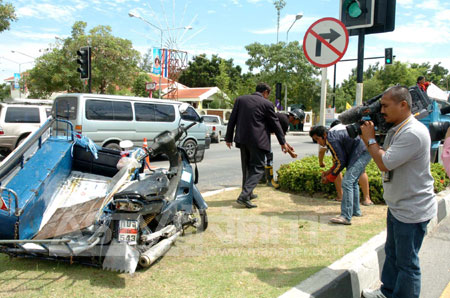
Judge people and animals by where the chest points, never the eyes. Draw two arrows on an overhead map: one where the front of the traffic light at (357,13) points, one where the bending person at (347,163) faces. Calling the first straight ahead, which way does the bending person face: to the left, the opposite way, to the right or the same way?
to the right

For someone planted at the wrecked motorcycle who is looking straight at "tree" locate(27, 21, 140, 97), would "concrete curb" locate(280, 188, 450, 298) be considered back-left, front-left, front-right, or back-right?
back-right

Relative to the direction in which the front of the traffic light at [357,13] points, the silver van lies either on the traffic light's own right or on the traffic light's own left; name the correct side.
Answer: on the traffic light's own right

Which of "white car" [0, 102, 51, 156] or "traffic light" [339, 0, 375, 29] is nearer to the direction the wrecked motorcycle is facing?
the traffic light

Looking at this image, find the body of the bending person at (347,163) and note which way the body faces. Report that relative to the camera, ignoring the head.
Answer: to the viewer's left

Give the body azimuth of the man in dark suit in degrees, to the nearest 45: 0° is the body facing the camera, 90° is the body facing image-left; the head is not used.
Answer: approximately 225°

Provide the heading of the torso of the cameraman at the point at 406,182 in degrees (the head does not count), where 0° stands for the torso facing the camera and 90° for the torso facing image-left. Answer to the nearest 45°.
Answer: approximately 90°

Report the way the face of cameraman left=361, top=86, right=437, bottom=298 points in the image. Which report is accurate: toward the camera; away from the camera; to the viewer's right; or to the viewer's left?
to the viewer's left

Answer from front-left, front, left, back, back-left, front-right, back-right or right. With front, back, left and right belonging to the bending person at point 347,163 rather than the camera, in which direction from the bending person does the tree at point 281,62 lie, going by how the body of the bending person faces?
right

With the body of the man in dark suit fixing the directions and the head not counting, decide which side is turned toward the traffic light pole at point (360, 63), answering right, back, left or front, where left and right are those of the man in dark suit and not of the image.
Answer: front
